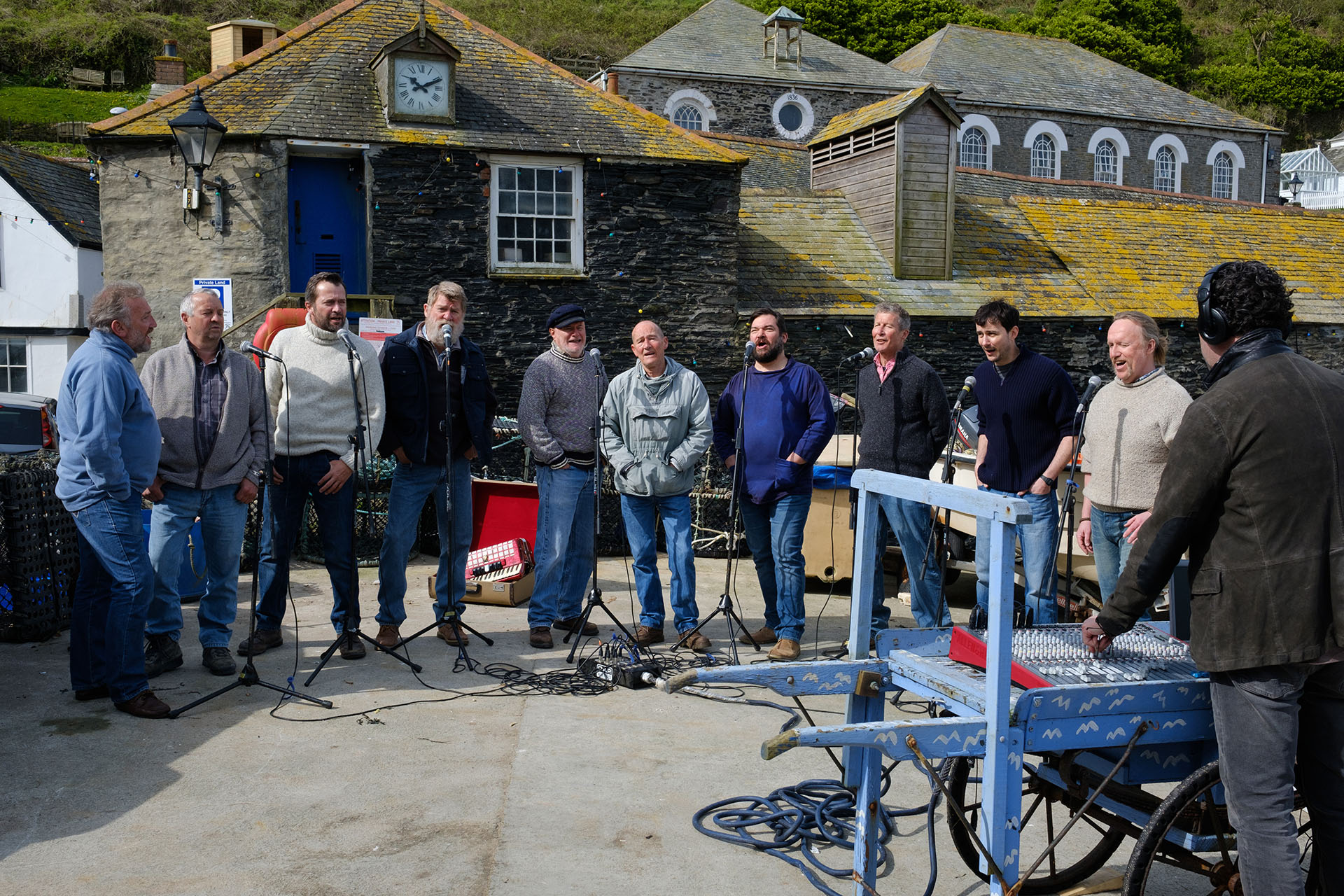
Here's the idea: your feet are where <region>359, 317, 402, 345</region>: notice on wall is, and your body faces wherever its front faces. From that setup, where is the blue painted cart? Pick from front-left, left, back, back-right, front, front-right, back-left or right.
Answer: front

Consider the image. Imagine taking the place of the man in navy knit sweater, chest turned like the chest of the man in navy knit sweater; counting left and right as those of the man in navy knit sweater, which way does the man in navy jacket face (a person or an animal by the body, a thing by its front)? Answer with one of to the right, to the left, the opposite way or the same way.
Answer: to the left

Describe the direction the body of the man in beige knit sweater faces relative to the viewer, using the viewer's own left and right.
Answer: facing the viewer and to the left of the viewer

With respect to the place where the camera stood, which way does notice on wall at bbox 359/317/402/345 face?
facing the viewer

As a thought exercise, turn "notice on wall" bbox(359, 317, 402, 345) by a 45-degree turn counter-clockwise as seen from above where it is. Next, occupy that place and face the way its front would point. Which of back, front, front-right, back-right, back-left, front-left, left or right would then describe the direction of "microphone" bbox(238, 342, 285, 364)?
front-right

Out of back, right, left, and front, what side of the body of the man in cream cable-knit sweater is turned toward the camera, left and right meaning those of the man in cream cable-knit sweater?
front

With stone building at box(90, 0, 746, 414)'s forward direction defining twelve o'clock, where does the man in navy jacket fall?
The man in navy jacket is roughly at 12 o'clock from the stone building.

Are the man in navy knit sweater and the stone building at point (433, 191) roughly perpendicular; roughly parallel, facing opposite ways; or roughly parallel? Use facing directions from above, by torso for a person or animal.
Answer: roughly perpendicular

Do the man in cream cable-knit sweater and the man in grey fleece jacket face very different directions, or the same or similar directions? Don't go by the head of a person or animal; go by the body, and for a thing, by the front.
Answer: same or similar directions

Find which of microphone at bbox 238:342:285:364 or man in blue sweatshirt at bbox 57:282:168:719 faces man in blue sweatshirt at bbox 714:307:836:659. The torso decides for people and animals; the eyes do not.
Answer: man in blue sweatshirt at bbox 57:282:168:719

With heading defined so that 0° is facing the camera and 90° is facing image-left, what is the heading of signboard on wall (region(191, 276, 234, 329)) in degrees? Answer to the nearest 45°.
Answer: approximately 0°

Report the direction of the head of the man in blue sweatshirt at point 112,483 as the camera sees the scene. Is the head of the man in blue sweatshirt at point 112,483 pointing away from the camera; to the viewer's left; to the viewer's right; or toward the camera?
to the viewer's right

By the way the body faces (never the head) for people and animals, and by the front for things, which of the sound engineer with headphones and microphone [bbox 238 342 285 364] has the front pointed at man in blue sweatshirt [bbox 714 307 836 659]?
the sound engineer with headphones

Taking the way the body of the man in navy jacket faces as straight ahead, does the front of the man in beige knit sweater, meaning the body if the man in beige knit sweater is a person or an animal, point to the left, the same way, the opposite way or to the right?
to the right

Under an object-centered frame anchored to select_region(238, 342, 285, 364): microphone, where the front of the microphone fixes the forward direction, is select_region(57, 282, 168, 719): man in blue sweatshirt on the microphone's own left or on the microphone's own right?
on the microphone's own left

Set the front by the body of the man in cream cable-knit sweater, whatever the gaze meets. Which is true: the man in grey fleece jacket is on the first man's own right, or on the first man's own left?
on the first man's own right

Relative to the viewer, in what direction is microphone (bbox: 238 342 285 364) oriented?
to the viewer's left

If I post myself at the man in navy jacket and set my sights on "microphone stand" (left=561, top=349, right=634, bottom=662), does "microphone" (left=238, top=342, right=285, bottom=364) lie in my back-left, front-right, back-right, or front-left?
back-right

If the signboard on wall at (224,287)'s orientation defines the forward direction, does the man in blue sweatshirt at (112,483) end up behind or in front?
in front

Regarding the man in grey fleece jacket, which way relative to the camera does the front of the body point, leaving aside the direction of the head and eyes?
toward the camera

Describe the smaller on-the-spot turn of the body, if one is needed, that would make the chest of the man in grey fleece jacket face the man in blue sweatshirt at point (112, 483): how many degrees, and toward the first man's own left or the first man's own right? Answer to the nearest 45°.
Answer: approximately 45° to the first man's own right
